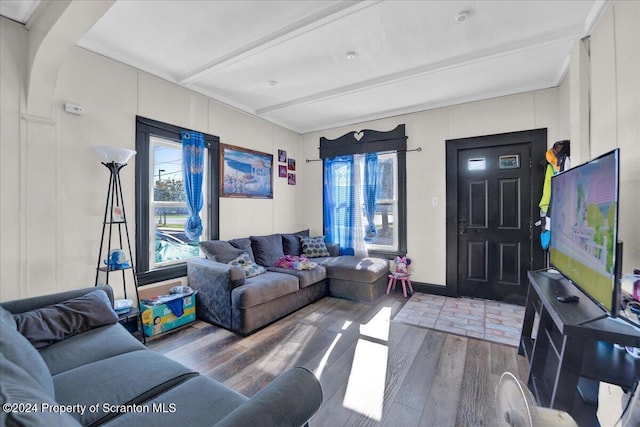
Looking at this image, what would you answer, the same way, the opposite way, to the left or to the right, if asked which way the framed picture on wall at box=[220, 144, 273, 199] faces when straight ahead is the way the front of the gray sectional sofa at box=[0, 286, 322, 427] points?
to the right

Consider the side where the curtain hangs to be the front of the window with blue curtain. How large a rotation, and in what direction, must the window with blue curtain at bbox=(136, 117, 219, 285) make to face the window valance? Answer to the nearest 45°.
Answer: approximately 45° to its left

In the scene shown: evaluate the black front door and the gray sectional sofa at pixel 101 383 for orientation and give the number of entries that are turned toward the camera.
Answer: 1

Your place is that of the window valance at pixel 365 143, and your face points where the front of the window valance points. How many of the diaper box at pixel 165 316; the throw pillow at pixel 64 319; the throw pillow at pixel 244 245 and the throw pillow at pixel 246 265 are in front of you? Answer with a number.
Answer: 4

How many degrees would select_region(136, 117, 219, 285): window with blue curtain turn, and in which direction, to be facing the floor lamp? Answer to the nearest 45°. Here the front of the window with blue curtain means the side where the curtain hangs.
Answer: approximately 90° to its right

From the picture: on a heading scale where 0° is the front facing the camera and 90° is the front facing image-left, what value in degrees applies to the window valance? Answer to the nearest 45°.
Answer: approximately 45°

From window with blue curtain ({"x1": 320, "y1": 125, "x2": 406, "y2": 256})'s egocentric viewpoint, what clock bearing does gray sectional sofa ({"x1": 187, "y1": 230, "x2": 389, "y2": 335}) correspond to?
The gray sectional sofa is roughly at 12 o'clock from the window with blue curtain.

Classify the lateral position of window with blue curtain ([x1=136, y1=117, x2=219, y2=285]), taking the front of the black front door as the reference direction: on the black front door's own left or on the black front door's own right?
on the black front door's own right
